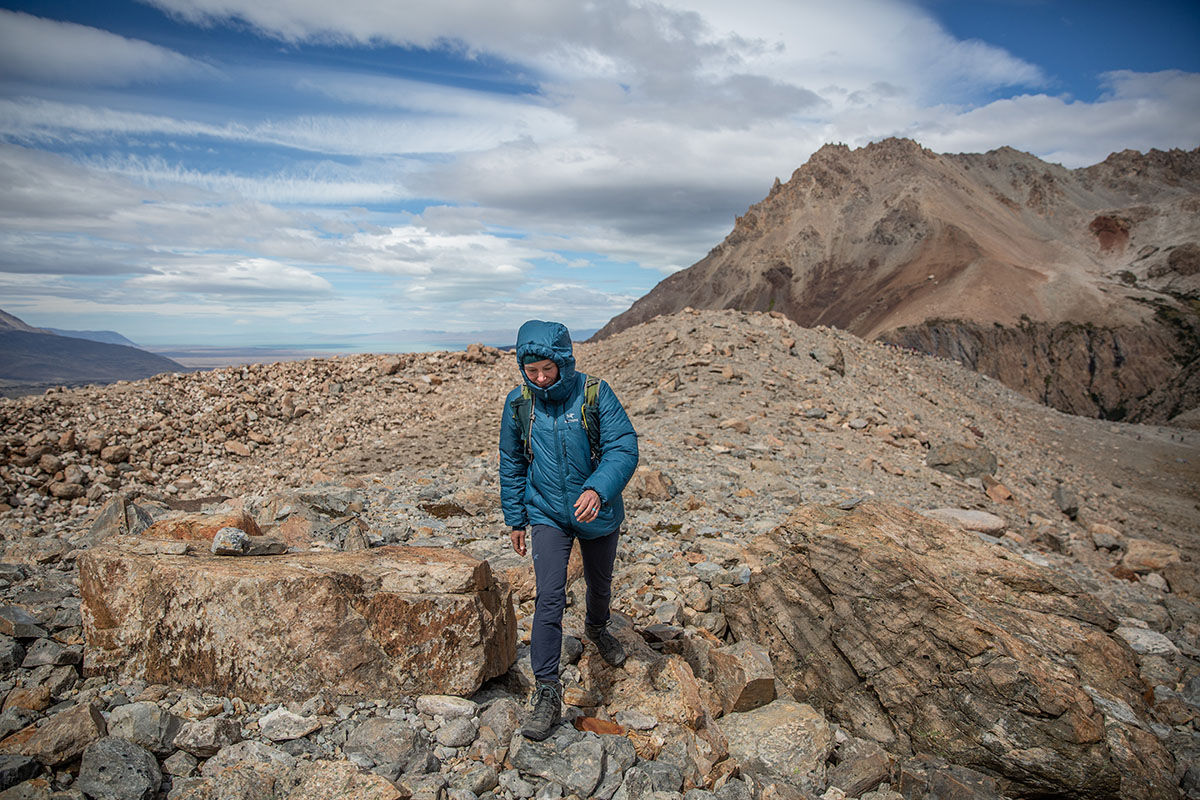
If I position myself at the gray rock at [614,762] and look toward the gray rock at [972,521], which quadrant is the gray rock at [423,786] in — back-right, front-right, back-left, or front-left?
back-left

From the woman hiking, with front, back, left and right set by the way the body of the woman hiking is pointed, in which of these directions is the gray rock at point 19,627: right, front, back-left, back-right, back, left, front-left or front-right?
right

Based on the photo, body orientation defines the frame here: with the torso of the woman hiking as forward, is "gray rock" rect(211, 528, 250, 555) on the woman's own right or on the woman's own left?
on the woman's own right

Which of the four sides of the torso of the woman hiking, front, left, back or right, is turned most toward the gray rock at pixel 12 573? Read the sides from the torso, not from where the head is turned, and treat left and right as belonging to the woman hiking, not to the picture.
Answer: right

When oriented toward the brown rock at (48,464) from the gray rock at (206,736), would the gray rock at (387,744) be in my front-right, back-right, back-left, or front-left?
back-right

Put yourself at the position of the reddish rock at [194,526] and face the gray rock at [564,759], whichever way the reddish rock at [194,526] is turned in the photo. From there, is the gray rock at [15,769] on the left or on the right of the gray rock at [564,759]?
right

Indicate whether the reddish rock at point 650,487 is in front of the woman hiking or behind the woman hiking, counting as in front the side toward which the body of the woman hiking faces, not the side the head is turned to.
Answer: behind

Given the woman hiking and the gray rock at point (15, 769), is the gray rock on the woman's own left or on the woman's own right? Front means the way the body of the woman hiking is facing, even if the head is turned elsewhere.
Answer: on the woman's own right

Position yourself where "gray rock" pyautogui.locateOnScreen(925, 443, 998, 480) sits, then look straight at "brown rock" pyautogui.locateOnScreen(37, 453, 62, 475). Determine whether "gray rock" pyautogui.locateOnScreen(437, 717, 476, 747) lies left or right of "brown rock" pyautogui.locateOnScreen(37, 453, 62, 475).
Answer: left

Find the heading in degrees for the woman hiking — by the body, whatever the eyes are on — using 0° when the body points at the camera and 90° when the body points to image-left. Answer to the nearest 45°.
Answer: approximately 0°
